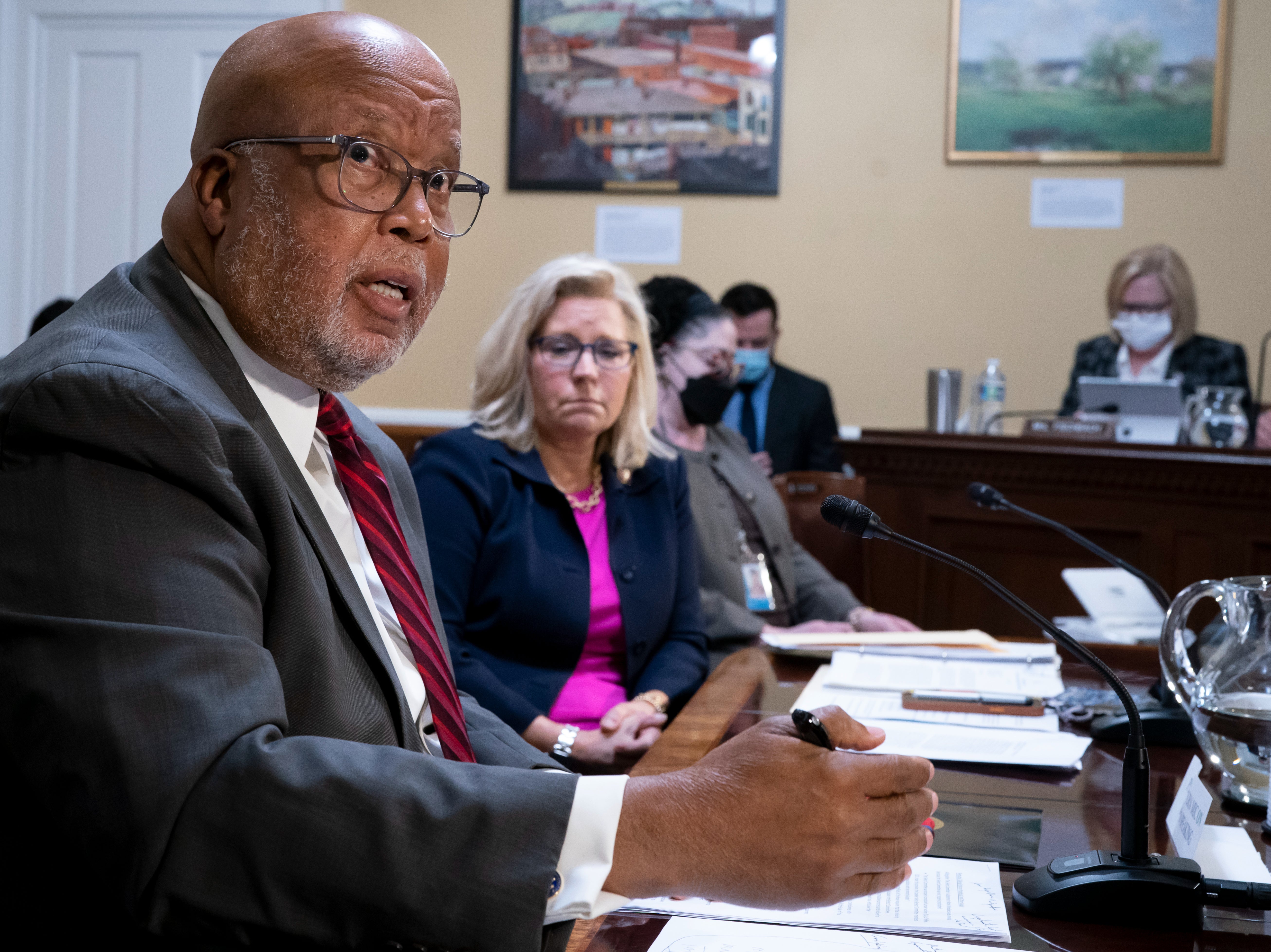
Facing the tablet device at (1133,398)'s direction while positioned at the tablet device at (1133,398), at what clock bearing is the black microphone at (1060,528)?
The black microphone is roughly at 6 o'clock from the tablet device.

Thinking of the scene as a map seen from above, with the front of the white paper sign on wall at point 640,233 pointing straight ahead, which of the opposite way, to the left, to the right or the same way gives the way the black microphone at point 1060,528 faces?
to the right

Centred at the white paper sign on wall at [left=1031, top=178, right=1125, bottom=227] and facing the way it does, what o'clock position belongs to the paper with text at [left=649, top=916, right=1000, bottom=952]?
The paper with text is roughly at 12 o'clock from the white paper sign on wall.

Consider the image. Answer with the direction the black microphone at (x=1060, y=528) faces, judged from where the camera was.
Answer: facing to the left of the viewer

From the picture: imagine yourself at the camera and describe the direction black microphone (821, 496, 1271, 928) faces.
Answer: facing to the left of the viewer

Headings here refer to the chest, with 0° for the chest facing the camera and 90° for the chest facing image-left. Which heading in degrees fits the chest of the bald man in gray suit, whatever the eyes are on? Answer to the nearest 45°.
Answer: approximately 315°

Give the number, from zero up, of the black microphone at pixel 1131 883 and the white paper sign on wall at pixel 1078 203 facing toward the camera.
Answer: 1

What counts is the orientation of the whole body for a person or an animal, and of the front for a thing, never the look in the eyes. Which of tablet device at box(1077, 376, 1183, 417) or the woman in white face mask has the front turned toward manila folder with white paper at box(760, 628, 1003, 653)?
the woman in white face mask

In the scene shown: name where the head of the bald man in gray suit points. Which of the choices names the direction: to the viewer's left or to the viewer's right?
to the viewer's right

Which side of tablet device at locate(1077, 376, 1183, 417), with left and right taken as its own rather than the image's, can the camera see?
back
